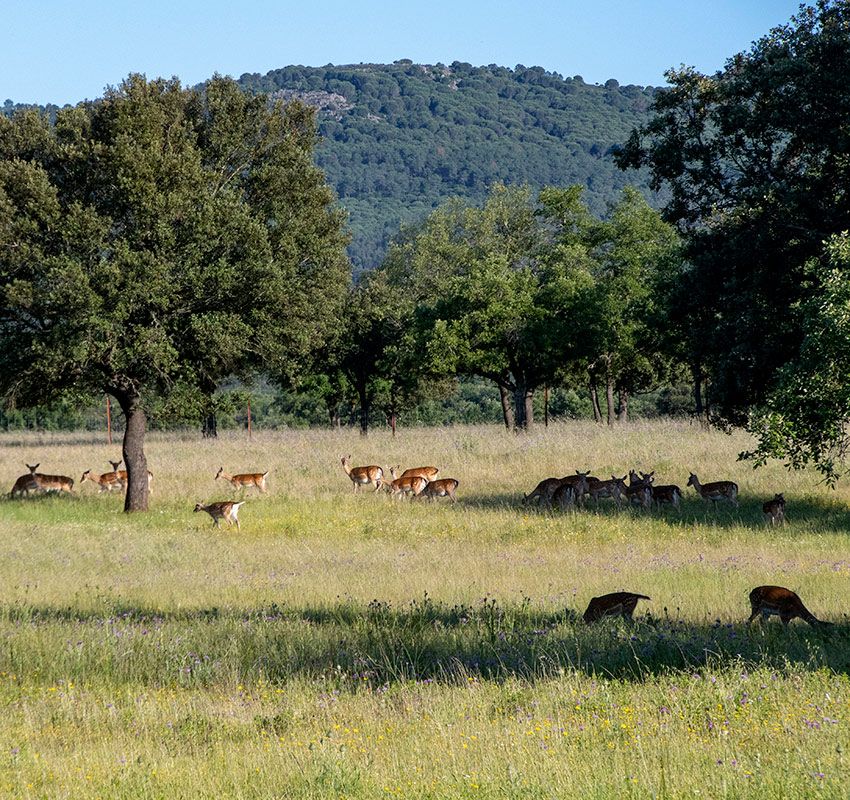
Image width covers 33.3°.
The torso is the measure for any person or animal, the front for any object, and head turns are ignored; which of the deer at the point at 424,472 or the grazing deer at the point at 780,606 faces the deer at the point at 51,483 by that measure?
the deer at the point at 424,472

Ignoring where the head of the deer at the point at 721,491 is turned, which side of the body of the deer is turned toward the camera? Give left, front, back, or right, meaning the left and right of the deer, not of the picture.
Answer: left

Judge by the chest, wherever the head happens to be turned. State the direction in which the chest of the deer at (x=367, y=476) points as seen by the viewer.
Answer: to the viewer's left

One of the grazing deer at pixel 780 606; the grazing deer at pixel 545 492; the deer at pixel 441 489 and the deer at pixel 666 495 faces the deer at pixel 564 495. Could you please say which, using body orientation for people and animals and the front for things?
the deer at pixel 666 495

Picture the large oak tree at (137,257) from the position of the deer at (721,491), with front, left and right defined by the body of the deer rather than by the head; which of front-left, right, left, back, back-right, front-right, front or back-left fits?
front

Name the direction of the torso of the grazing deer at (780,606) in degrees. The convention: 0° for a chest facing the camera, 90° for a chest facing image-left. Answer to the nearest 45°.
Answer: approximately 270°

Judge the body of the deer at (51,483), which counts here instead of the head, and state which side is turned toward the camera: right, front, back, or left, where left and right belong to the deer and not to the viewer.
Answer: left

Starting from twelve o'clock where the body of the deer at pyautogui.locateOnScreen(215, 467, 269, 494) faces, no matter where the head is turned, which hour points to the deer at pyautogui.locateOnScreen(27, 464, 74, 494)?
the deer at pyautogui.locateOnScreen(27, 464, 74, 494) is roughly at 1 o'clock from the deer at pyautogui.locateOnScreen(215, 467, 269, 494).

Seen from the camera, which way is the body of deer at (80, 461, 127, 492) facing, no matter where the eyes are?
to the viewer's left

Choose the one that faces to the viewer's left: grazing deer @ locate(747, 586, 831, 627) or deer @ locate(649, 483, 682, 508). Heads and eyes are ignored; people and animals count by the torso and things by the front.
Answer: the deer

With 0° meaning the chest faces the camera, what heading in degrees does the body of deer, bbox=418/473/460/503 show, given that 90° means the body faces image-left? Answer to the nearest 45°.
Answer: approximately 90°

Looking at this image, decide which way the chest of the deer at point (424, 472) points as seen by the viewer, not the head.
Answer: to the viewer's left

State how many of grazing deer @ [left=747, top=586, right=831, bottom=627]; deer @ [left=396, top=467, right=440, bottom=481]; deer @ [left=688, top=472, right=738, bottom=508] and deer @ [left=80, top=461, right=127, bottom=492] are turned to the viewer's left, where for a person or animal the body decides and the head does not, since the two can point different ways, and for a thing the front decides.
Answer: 3

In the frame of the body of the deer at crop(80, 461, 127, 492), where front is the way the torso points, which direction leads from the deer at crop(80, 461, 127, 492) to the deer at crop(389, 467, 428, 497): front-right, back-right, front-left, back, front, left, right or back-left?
back-left

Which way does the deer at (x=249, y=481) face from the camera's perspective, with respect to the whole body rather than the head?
to the viewer's left
